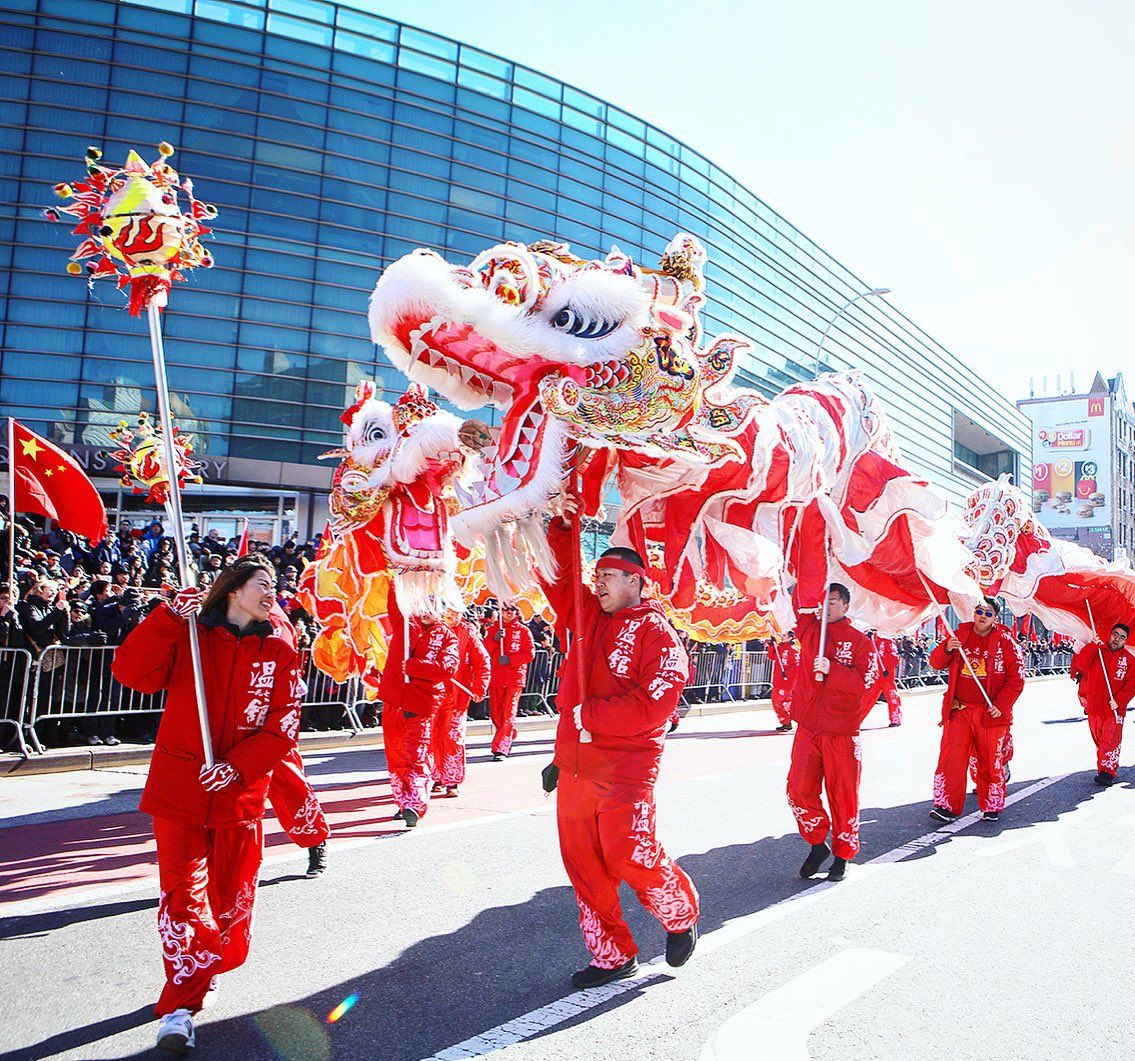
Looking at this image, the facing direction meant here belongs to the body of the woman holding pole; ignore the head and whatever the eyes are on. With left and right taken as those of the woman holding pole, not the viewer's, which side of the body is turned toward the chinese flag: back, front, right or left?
back

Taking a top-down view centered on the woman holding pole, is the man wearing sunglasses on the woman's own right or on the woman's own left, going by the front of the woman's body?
on the woman's own left

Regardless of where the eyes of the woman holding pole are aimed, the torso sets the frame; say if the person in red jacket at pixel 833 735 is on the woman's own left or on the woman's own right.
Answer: on the woman's own left

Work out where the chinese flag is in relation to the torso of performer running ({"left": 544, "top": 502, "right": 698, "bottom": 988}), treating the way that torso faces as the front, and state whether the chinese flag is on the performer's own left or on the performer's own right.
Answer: on the performer's own right

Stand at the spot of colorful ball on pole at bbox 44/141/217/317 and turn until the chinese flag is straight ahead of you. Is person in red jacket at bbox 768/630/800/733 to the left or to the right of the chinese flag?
right

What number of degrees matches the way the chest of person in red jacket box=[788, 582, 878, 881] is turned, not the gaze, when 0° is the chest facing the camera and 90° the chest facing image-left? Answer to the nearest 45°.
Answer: approximately 45°

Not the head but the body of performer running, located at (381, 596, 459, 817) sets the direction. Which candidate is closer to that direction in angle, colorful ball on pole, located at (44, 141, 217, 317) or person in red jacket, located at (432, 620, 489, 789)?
the colorful ball on pole

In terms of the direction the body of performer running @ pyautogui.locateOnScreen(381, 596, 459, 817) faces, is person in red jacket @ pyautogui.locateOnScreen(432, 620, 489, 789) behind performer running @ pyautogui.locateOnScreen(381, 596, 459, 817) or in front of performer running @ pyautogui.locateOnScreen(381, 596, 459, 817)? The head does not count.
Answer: behind

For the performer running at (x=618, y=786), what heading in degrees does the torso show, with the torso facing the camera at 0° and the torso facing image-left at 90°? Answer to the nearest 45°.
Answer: approximately 45°

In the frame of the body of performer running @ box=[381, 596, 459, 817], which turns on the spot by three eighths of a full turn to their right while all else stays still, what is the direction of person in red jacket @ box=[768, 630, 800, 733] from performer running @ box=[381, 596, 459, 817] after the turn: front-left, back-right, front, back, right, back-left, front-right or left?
front-right

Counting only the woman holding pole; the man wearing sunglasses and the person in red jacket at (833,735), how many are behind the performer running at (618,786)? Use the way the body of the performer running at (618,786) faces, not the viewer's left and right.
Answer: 2
